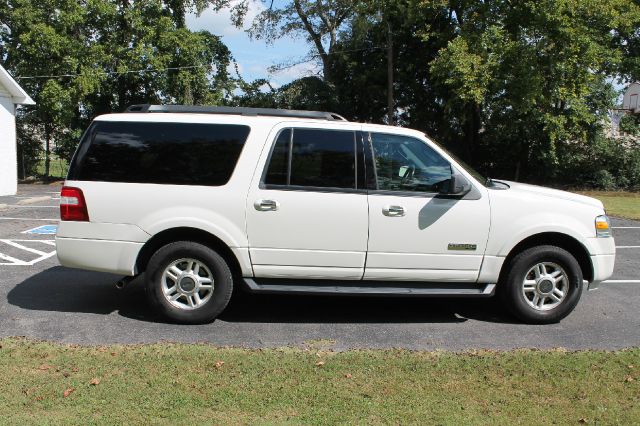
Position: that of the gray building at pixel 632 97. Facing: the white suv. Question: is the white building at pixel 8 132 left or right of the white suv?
right

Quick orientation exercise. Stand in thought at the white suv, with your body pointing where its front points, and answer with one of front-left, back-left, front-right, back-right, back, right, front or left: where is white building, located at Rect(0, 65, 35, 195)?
back-left

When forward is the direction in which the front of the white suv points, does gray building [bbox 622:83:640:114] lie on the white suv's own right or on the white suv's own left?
on the white suv's own left

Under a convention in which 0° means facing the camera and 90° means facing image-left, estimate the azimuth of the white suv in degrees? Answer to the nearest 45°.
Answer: approximately 270°
